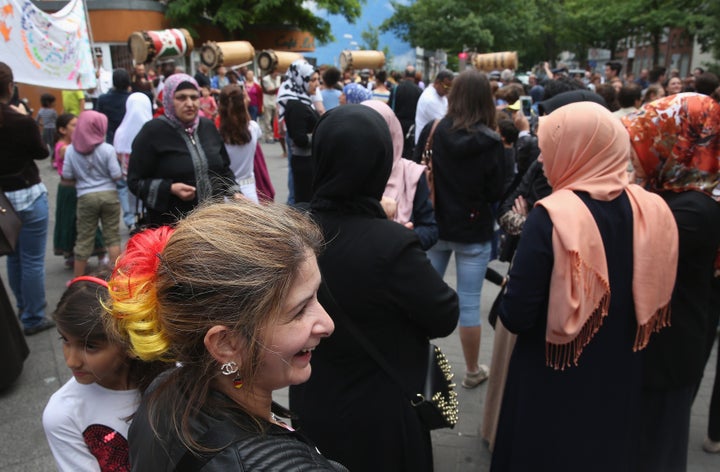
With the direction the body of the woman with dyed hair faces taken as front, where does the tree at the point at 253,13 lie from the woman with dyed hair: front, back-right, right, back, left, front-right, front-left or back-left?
left

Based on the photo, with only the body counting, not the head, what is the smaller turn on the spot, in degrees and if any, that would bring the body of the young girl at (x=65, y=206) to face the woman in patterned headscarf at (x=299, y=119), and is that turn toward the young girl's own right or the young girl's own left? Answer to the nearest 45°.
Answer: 0° — they already face them

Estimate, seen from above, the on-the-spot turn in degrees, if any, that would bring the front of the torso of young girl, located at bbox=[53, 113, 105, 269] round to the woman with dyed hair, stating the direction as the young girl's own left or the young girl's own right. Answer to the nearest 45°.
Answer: approximately 90° to the young girl's own right

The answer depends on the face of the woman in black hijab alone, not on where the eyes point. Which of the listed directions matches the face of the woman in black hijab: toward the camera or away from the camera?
away from the camera

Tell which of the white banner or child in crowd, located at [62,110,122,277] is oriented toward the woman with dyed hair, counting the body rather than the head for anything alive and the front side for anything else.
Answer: the white banner

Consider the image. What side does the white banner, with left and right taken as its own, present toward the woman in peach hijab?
front

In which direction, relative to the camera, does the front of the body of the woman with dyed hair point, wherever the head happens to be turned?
to the viewer's right

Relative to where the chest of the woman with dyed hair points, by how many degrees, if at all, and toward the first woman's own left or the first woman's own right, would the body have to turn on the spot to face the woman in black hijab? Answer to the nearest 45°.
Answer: approximately 45° to the first woman's own left

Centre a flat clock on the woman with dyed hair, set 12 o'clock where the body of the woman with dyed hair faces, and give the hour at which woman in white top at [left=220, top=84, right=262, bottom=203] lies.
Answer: The woman in white top is roughly at 9 o'clock from the woman with dyed hair.

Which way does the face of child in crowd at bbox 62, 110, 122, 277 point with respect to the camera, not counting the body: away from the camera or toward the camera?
away from the camera
